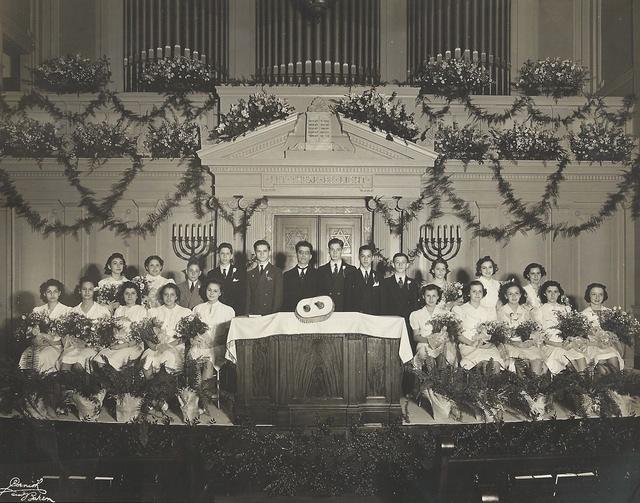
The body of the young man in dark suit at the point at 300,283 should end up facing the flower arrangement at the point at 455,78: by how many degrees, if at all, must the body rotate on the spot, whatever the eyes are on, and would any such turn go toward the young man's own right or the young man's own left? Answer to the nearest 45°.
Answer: approximately 135° to the young man's own left

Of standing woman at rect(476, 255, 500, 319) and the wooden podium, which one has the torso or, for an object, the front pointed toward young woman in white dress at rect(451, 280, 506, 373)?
the standing woman

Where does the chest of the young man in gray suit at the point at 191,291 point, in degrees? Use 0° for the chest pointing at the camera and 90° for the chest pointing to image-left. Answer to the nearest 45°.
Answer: approximately 0°

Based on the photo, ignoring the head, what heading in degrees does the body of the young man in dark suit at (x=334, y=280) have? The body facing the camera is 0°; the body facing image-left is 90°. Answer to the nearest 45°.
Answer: approximately 0°

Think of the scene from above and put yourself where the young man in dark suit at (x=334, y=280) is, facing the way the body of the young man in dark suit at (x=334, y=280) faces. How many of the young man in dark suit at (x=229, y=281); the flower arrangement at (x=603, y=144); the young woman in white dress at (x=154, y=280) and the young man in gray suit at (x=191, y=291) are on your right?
3

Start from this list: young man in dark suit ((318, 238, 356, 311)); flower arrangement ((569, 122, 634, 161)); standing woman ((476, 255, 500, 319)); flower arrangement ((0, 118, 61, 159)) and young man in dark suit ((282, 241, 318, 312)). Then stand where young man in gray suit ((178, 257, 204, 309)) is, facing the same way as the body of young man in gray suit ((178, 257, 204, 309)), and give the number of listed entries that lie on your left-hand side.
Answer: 4

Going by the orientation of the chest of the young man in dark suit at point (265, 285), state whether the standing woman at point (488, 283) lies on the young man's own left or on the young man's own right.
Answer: on the young man's own left

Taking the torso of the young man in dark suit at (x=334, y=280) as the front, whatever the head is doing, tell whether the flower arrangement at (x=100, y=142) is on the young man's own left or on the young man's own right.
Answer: on the young man's own right
